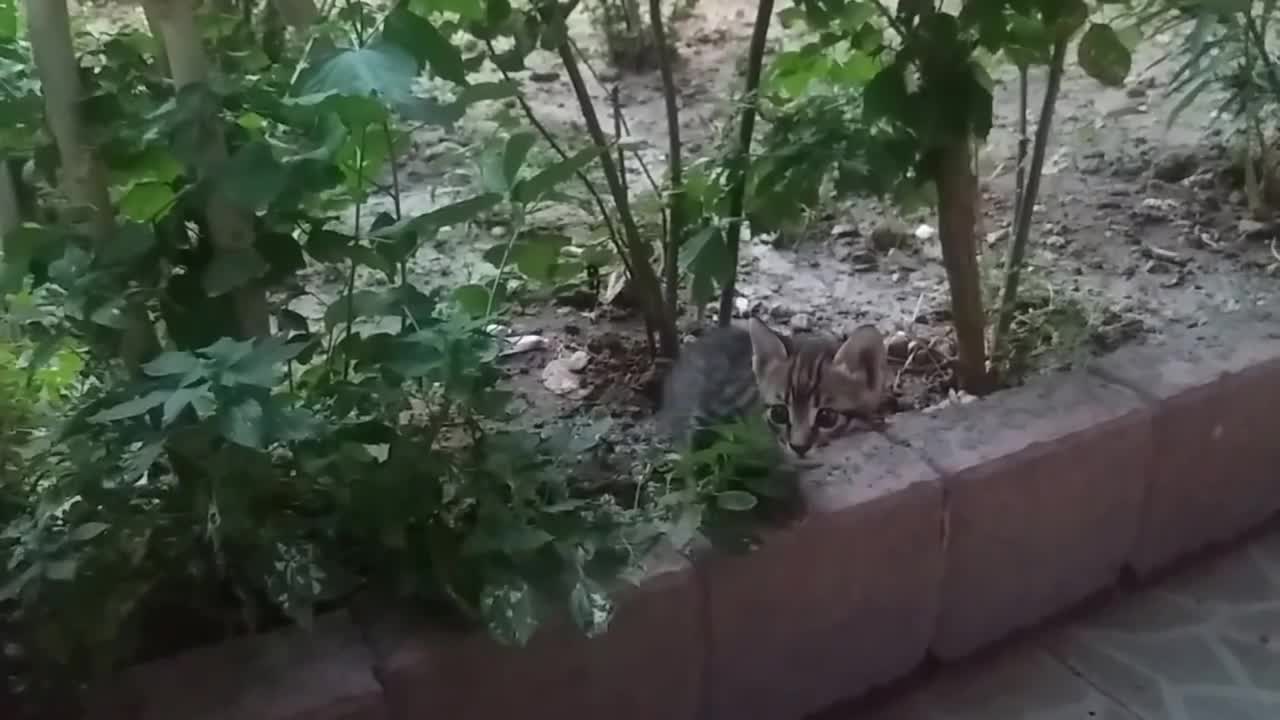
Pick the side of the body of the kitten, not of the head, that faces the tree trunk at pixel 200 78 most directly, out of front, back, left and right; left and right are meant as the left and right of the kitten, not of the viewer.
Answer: back

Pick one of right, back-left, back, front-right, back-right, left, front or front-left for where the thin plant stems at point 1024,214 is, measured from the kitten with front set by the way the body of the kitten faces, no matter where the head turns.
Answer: left

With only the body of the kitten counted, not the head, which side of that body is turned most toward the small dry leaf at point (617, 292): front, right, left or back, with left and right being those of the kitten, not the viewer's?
back

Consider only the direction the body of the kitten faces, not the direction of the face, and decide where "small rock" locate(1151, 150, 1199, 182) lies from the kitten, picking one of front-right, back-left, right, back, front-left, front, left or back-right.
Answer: left

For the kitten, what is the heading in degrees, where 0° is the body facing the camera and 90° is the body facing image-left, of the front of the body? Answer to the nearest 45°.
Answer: approximately 315°

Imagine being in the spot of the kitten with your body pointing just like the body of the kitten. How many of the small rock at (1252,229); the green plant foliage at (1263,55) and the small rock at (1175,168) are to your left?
3

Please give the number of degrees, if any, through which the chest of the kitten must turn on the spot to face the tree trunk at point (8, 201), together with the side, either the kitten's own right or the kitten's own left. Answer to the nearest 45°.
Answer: approximately 135° to the kitten's own right

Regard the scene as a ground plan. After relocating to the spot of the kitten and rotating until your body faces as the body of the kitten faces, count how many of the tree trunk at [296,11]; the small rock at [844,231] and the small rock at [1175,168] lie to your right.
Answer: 1

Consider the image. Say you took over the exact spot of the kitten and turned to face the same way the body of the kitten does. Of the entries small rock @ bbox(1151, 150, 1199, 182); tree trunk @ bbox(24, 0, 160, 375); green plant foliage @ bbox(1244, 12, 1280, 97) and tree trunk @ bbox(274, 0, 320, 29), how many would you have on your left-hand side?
2
